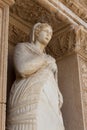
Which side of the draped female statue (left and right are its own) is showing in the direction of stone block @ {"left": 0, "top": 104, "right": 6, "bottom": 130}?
right

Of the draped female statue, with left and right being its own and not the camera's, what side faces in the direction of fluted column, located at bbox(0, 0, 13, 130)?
right

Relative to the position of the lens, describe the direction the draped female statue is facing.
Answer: facing the viewer and to the right of the viewer

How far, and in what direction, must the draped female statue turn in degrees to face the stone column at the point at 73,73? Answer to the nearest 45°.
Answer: approximately 90° to its left
